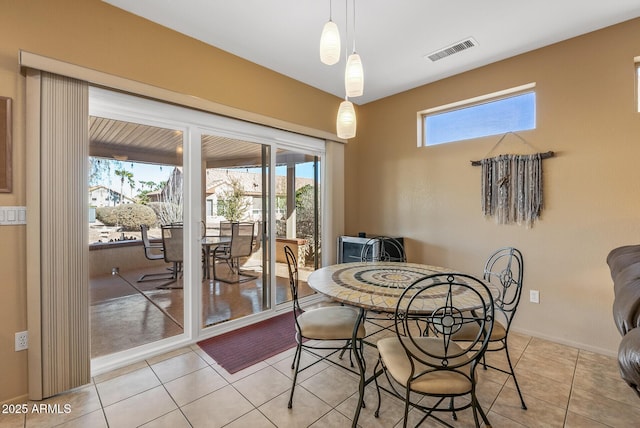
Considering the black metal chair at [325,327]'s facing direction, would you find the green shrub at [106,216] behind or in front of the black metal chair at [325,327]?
behind

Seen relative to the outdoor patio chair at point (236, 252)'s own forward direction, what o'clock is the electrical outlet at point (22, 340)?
The electrical outlet is roughly at 9 o'clock from the outdoor patio chair.

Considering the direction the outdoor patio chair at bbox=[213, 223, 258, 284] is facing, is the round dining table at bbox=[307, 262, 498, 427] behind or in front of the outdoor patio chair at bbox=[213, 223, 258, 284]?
behind

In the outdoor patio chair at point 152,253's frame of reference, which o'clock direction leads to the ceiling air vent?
The ceiling air vent is roughly at 1 o'clock from the outdoor patio chair.

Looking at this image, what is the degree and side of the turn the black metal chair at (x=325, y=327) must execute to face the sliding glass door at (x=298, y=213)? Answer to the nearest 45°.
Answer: approximately 90° to its left

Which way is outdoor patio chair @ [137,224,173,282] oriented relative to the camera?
to the viewer's right

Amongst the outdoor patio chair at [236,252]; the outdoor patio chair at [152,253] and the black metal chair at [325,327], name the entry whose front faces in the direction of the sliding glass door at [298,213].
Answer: the outdoor patio chair at [152,253]

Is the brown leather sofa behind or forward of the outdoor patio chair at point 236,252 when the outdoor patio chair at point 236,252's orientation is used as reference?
behind

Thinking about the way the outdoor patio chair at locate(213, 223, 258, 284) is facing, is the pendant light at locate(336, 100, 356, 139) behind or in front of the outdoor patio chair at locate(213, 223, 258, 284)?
behind

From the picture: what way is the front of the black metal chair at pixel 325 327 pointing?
to the viewer's right

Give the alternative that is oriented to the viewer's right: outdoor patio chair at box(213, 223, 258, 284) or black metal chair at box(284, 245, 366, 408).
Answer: the black metal chair

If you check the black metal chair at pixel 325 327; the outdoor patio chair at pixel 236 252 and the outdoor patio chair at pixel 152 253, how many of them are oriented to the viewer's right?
2

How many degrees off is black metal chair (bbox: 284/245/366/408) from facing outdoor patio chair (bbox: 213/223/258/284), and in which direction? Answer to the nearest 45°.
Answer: approximately 135° to its left
